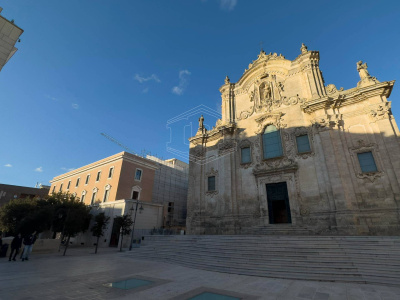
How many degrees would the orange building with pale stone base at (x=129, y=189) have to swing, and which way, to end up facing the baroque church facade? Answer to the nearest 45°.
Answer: approximately 90° to its left
